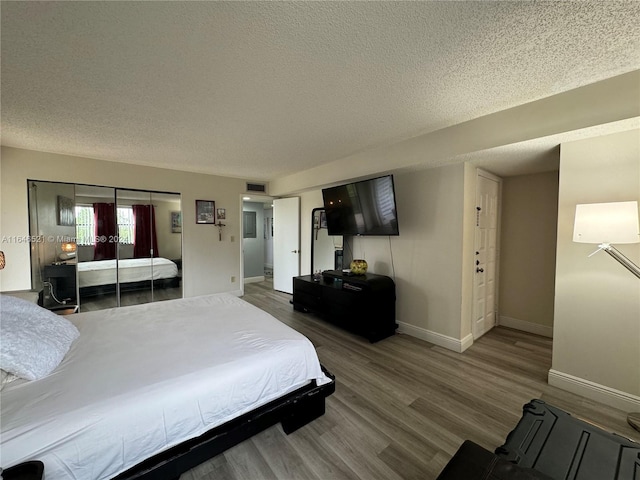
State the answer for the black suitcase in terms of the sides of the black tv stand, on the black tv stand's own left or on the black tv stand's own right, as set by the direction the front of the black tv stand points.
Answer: on the black tv stand's own left

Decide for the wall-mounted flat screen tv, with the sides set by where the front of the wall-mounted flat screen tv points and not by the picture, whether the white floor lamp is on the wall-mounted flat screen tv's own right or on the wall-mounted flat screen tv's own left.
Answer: on the wall-mounted flat screen tv's own left

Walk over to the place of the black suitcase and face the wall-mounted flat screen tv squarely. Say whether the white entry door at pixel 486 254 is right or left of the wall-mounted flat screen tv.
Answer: right

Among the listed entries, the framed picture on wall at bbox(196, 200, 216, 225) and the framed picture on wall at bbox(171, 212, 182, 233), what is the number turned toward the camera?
2

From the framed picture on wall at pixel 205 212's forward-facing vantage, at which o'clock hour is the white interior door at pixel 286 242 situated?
The white interior door is roughly at 9 o'clock from the framed picture on wall.

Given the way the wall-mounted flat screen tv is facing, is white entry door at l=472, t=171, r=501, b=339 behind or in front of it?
behind

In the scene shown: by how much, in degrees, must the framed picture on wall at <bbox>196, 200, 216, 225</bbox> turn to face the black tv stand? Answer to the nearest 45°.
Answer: approximately 45° to its left
